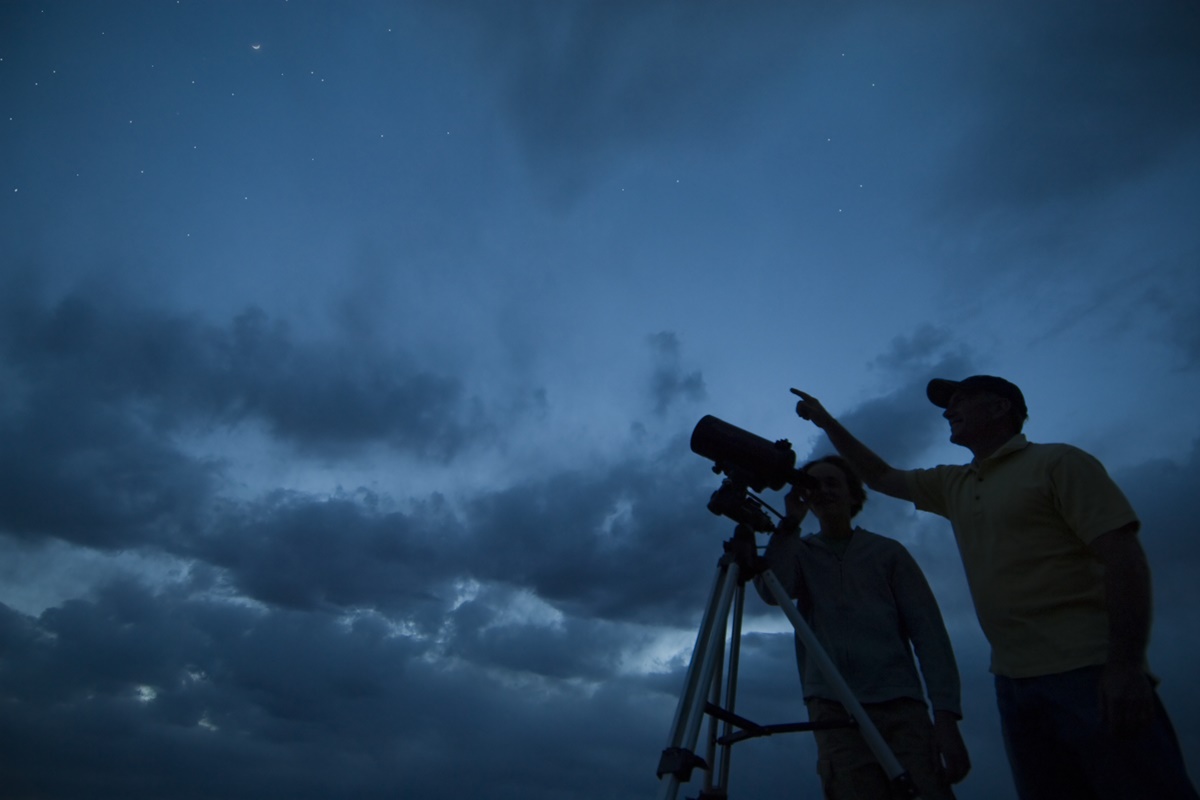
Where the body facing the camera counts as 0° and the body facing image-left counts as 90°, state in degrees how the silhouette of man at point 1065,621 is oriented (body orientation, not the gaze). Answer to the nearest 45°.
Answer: approximately 45°

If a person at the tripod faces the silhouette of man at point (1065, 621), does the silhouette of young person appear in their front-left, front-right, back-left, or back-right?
front-left

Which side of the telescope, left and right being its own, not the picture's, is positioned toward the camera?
left

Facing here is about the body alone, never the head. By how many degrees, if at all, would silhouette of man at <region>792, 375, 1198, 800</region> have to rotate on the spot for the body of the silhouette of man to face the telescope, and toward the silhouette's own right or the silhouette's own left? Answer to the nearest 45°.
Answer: approximately 45° to the silhouette's own right

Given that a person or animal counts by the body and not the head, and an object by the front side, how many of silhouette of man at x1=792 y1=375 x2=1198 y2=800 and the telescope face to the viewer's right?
0

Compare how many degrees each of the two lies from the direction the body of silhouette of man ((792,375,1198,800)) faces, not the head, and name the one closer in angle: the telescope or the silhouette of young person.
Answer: the telescope
